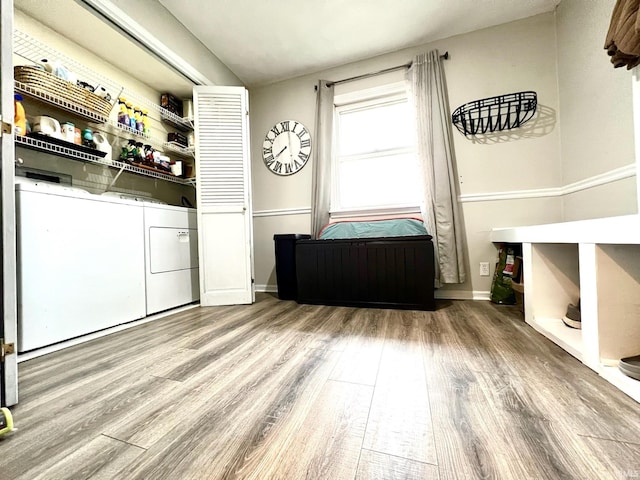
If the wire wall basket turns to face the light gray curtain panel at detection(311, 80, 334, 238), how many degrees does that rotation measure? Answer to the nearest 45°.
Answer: approximately 90° to its right

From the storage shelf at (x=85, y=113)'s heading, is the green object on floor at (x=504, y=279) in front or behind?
in front

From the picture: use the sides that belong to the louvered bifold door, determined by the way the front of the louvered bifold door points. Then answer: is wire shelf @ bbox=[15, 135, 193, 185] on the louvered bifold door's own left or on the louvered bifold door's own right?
on the louvered bifold door's own right

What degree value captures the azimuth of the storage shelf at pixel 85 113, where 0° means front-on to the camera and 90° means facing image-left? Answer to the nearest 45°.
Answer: approximately 315°

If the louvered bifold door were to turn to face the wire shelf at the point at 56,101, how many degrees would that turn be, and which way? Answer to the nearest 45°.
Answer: approximately 45° to its right

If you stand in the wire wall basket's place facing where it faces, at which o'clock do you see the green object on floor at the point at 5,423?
The green object on floor is roughly at 1 o'clock from the wire wall basket.

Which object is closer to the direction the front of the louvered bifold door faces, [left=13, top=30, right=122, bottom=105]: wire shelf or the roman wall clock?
the wire shelf

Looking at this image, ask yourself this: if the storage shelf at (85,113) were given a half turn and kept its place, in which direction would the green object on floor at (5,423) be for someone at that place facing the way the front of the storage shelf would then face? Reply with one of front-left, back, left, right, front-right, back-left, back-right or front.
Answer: back-left

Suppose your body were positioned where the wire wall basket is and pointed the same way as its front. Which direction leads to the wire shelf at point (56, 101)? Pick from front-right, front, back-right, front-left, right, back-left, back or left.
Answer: front-right

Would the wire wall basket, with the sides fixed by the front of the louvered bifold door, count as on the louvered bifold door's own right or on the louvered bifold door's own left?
on the louvered bifold door's own left

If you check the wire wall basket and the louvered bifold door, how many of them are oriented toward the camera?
2

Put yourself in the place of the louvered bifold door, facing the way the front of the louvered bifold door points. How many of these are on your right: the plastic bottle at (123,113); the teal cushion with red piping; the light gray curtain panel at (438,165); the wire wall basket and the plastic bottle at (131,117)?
2

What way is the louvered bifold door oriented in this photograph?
toward the camera

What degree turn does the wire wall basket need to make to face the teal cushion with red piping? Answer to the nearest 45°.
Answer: approximately 45° to its right

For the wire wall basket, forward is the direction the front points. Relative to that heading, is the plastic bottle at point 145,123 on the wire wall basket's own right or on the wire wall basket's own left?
on the wire wall basket's own right

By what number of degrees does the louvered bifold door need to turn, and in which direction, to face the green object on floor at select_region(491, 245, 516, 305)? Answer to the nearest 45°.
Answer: approximately 45° to its left

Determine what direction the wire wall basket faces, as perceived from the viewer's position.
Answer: facing the viewer
